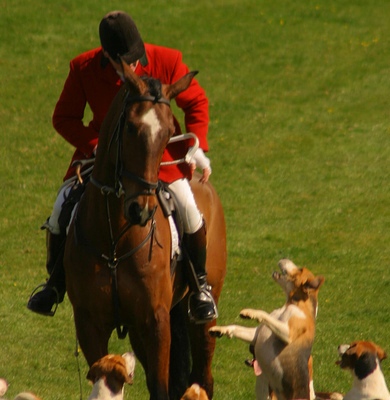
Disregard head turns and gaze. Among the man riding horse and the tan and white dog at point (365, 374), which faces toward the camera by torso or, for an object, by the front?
the man riding horse

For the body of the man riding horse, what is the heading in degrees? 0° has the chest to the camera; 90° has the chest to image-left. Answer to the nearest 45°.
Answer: approximately 0°

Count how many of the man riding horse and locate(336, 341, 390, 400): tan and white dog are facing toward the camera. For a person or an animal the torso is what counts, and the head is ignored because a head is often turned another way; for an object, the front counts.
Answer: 1

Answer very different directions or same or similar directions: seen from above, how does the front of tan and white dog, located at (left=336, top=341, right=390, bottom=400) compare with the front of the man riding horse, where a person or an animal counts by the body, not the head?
very different directions

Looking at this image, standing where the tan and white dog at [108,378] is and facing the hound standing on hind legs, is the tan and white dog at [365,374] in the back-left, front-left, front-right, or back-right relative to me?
front-right

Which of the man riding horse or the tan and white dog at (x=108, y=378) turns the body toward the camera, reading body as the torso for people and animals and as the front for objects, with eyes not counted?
the man riding horse

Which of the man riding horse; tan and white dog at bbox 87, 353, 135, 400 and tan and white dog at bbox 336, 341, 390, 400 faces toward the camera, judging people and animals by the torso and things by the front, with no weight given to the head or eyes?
the man riding horse

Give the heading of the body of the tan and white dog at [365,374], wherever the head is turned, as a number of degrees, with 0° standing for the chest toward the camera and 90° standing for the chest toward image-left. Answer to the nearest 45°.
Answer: approximately 135°
